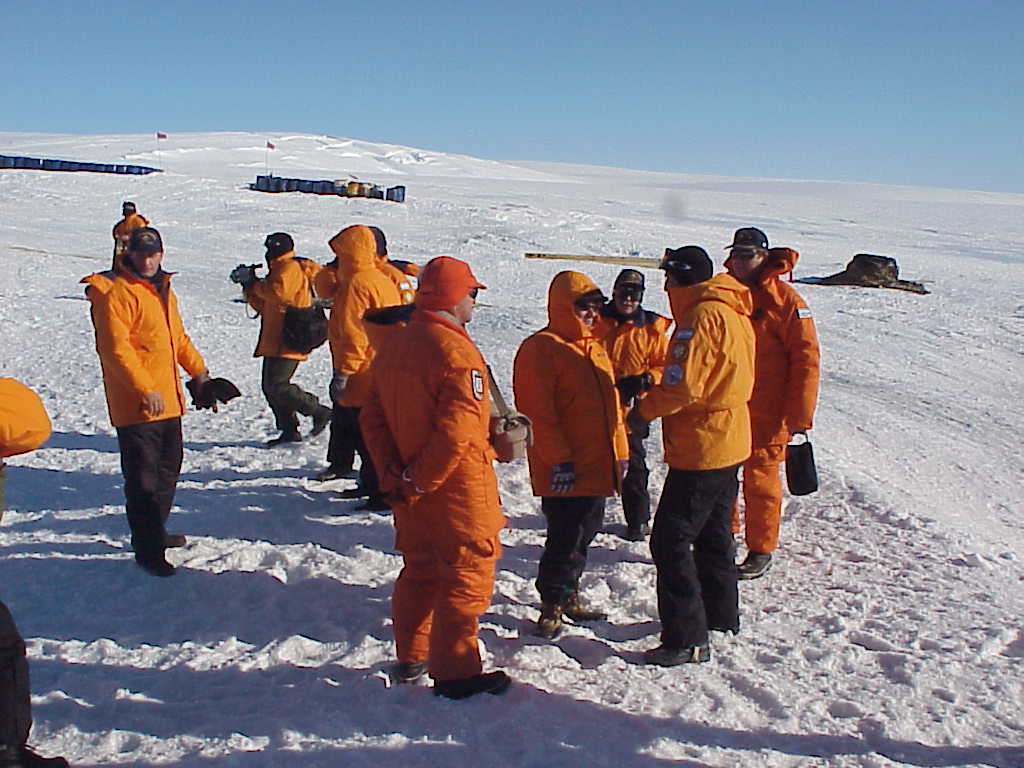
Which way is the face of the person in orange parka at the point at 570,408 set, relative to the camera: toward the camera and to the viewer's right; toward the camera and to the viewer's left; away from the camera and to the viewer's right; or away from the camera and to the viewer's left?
toward the camera and to the viewer's right

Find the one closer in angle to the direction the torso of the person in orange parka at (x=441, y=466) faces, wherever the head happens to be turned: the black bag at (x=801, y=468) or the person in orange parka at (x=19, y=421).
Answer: the black bag

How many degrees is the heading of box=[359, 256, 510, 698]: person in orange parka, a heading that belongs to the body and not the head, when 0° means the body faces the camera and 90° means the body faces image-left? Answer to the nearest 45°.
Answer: approximately 225°

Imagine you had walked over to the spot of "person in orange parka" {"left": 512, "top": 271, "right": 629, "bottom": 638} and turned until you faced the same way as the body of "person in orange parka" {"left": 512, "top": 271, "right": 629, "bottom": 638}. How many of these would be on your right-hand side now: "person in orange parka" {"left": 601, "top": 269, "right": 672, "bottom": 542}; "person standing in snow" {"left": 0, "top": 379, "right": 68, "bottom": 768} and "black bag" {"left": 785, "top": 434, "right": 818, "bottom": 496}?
1

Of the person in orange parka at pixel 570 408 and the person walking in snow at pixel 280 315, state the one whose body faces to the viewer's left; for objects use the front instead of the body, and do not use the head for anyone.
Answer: the person walking in snow

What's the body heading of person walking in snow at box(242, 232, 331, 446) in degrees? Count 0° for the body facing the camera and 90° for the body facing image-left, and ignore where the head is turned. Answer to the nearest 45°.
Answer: approximately 90°
